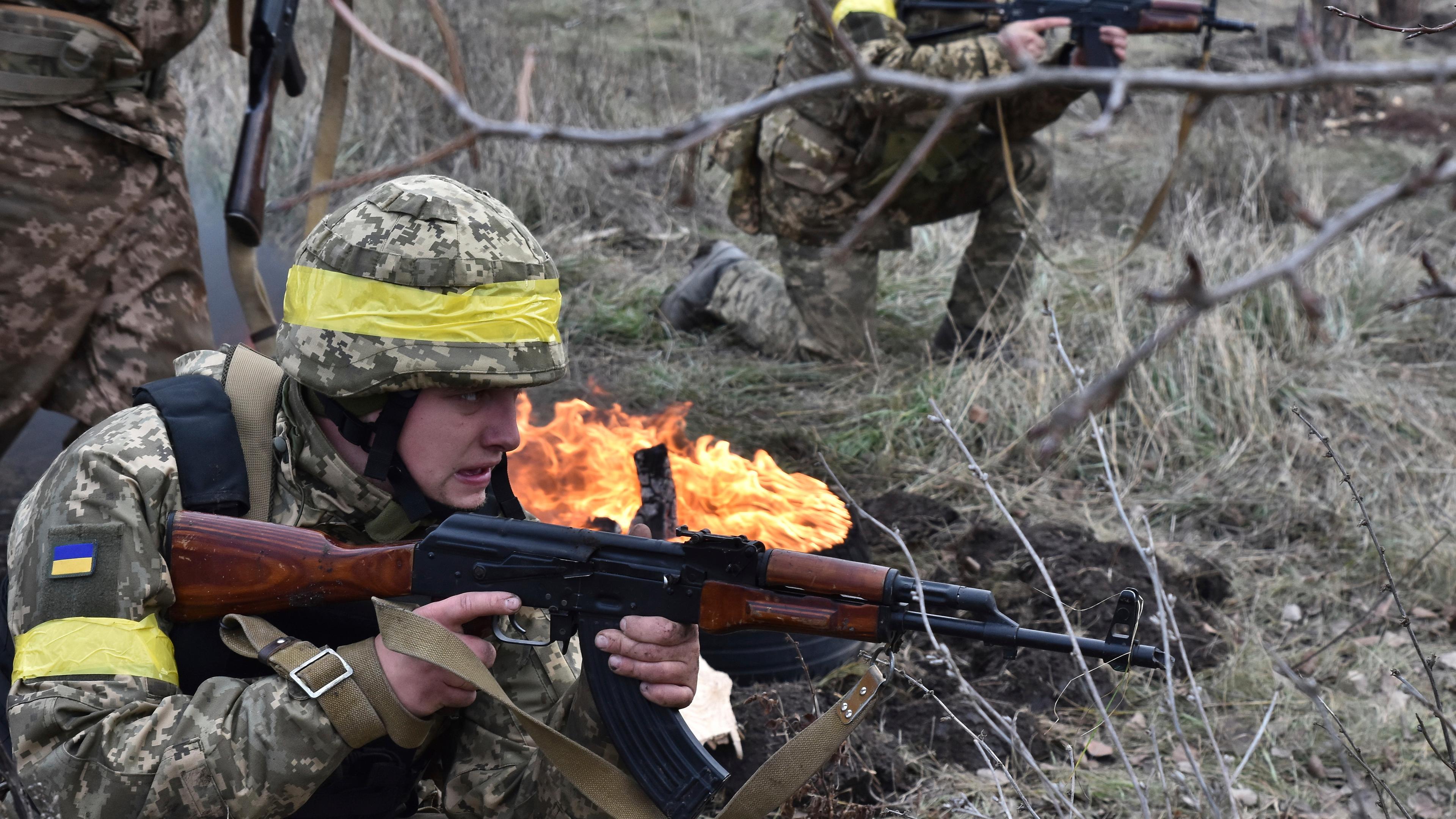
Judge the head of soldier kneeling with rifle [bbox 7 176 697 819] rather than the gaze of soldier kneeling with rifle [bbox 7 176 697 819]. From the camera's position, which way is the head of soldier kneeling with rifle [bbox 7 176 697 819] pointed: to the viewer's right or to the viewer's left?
to the viewer's right

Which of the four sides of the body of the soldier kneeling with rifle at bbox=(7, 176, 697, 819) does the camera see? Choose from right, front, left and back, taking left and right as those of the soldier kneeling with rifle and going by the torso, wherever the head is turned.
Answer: right

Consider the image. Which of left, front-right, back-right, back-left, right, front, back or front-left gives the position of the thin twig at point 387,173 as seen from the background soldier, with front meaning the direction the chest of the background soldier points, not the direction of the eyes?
right

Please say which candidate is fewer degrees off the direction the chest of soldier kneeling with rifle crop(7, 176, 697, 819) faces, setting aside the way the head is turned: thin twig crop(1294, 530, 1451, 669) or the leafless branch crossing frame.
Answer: the thin twig

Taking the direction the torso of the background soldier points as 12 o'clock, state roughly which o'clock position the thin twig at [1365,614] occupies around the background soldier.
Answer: The thin twig is roughly at 2 o'clock from the background soldier.

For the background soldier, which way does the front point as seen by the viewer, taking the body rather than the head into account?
to the viewer's right

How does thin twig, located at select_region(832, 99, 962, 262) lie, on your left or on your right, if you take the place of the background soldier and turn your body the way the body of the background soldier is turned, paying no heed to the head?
on your right
